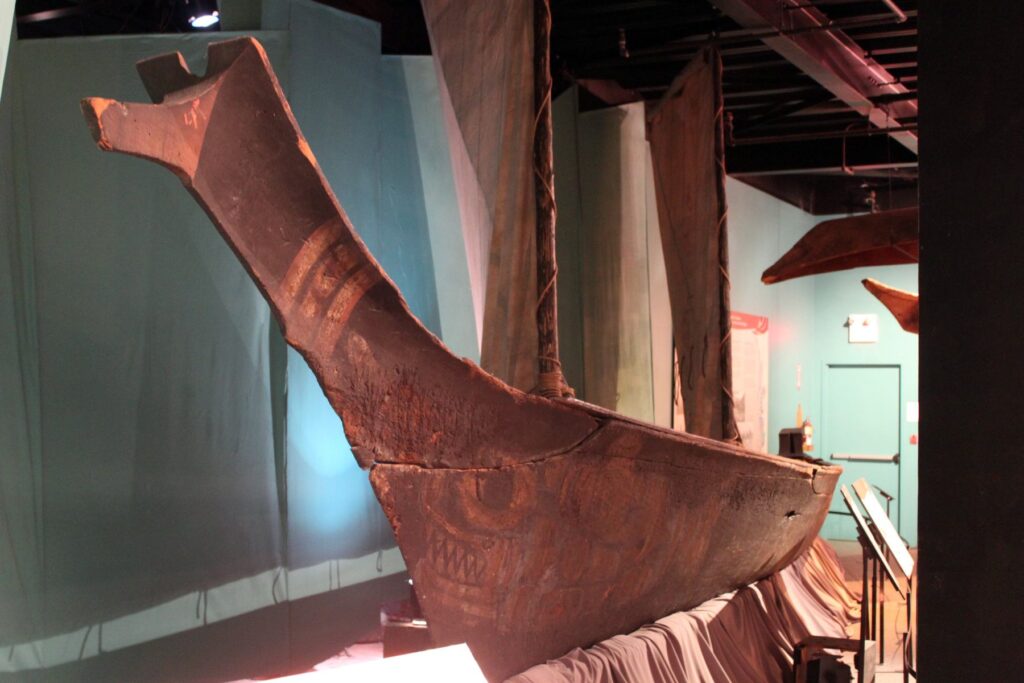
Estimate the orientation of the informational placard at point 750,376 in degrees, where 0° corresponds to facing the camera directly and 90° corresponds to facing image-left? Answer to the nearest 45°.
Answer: approximately 315°

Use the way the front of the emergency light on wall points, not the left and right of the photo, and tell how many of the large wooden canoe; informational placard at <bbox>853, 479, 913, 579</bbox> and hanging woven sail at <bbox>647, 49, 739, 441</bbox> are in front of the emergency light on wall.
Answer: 3

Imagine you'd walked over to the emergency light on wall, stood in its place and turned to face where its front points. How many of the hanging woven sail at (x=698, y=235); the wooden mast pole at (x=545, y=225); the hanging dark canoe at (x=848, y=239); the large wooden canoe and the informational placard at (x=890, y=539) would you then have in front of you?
5

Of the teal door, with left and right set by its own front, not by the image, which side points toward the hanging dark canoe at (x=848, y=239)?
front

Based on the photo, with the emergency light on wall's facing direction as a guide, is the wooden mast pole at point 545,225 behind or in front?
in front

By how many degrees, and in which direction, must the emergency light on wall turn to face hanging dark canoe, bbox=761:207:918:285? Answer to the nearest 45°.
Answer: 0° — it already faces it

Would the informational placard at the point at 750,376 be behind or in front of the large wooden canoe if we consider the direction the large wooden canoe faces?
behind

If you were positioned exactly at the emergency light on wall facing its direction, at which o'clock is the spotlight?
The spotlight is roughly at 1 o'clock from the emergency light on wall.

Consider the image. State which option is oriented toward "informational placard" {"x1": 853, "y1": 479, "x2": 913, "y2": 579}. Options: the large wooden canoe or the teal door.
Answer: the teal door

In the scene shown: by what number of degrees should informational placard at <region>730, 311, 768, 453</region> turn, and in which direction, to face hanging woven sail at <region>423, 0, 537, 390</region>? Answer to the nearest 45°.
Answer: approximately 45° to its right

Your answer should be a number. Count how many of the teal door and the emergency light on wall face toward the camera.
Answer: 2

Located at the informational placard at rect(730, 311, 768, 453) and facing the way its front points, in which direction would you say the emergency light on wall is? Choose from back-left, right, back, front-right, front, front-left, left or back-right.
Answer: left
